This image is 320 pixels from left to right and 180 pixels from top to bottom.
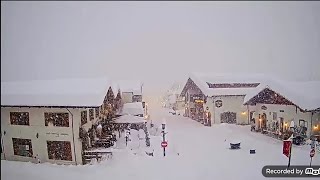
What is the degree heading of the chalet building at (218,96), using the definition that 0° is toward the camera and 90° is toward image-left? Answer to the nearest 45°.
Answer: approximately 45°

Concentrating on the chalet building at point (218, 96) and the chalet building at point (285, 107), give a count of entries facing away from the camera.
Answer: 0

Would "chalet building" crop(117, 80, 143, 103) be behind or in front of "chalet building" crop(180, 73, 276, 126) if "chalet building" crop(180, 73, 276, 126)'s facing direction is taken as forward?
in front

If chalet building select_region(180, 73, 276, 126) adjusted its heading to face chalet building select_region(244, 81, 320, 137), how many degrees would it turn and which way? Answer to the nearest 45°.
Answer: approximately 135° to its left

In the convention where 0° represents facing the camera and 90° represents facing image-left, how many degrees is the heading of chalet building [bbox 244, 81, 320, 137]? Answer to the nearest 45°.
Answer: approximately 45°

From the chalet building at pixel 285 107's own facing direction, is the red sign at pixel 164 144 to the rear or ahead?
ahead

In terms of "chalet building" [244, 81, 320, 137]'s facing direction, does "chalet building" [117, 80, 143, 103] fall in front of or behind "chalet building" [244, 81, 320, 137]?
in front
